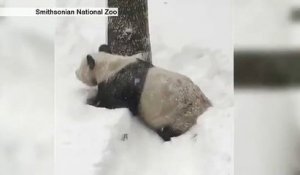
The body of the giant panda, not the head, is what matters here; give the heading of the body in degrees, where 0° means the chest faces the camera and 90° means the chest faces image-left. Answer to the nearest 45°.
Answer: approximately 135°
